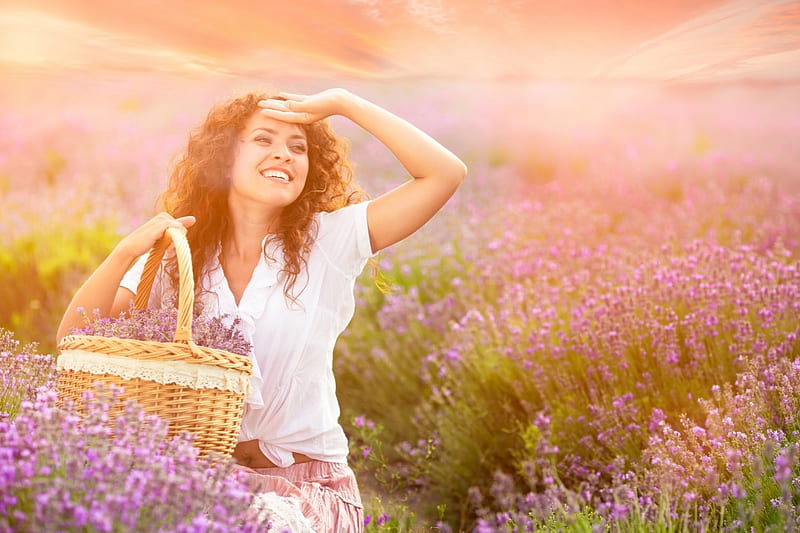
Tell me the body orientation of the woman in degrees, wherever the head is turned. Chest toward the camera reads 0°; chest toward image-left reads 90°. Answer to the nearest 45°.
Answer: approximately 0°
